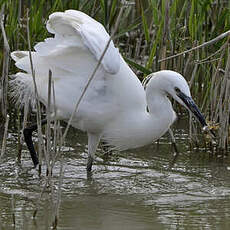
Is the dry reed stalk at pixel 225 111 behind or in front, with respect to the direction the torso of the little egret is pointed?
in front

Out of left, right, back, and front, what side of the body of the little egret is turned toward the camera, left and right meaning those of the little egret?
right
